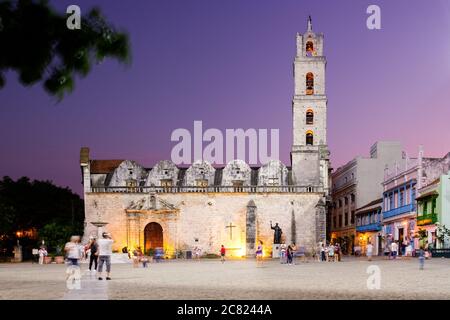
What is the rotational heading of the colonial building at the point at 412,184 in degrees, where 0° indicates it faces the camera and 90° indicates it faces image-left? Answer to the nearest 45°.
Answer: approximately 45°

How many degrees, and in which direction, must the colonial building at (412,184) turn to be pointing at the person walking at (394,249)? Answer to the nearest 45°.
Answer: approximately 45° to its left

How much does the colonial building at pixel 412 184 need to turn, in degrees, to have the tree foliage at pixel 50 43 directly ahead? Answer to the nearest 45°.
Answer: approximately 45° to its left

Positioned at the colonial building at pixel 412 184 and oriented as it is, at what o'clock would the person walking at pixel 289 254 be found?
The person walking is roughly at 11 o'clock from the colonial building.

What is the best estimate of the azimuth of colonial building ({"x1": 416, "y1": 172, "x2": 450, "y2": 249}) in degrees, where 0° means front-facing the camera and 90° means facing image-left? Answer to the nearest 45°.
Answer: approximately 45°

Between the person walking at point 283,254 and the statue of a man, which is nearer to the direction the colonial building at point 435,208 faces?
the person walking
